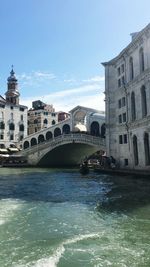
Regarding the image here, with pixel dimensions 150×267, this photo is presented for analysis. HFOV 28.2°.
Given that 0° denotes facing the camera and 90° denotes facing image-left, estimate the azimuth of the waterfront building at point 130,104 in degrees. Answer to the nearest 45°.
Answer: approximately 45°
